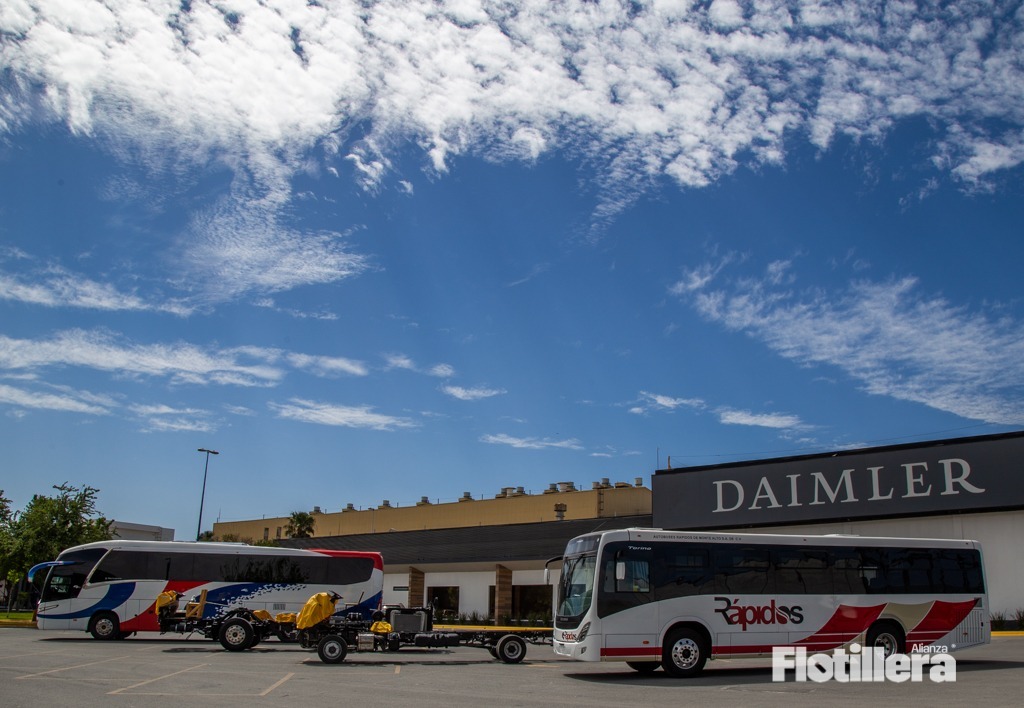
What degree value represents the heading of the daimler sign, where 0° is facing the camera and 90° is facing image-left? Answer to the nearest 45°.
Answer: approximately 45°

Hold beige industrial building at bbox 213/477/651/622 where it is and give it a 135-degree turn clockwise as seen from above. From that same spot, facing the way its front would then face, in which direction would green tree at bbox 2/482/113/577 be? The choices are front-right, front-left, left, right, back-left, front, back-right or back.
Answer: left

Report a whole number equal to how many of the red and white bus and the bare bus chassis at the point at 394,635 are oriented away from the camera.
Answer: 0

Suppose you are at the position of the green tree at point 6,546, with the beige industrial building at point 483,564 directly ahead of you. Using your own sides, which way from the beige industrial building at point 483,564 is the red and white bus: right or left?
right

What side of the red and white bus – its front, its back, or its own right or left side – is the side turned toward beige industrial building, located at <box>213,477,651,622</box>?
right

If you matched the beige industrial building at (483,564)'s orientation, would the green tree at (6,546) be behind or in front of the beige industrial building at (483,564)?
in front

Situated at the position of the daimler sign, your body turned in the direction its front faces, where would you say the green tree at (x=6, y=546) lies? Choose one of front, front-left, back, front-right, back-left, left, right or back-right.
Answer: front-right

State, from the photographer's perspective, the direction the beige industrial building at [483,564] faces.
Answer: facing the viewer and to the left of the viewer

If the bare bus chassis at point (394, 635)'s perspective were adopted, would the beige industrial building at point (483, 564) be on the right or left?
on its right

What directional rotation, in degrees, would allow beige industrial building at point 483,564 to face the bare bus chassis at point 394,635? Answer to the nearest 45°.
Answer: approximately 45° to its left

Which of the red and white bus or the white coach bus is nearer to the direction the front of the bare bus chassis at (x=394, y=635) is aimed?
the white coach bus

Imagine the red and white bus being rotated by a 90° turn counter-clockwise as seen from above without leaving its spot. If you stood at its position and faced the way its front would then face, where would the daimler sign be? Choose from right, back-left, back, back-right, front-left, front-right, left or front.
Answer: back-left

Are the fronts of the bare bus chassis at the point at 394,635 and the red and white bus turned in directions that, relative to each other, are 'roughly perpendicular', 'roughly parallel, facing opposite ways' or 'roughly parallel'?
roughly parallel

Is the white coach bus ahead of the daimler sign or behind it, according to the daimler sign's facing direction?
ahead

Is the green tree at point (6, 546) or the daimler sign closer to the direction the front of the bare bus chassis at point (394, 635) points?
the green tree

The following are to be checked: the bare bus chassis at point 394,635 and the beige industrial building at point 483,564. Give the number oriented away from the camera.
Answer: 0
